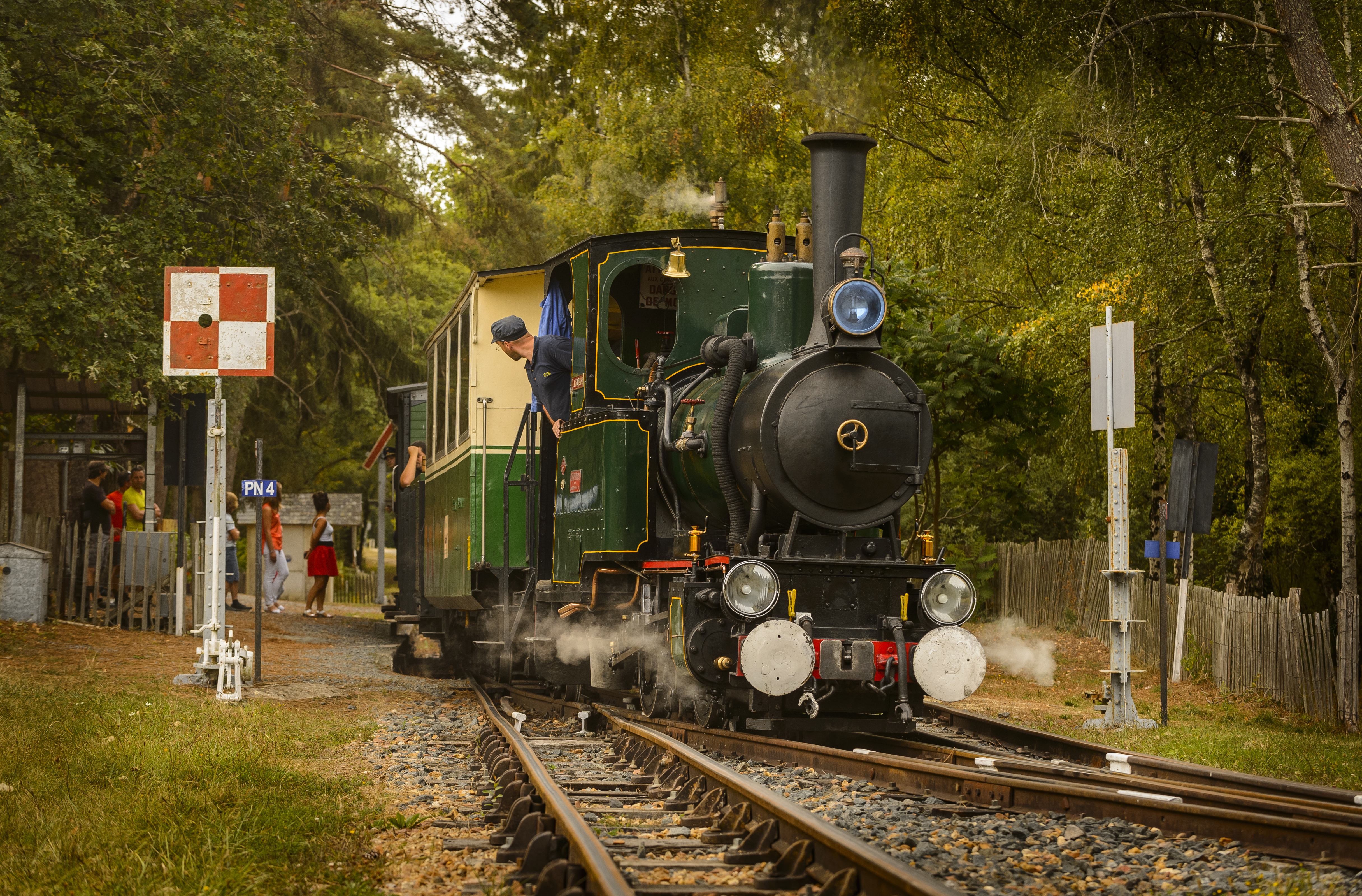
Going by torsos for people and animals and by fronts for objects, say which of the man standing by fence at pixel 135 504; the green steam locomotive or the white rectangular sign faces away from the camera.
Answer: the white rectangular sign

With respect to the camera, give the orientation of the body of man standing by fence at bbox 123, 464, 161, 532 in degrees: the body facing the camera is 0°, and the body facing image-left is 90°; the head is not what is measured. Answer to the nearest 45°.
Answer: approximately 315°

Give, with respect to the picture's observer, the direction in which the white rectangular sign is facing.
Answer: facing away from the viewer

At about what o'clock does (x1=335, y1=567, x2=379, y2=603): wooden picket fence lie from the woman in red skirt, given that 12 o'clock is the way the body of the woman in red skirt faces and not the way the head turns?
The wooden picket fence is roughly at 9 o'clock from the woman in red skirt.
